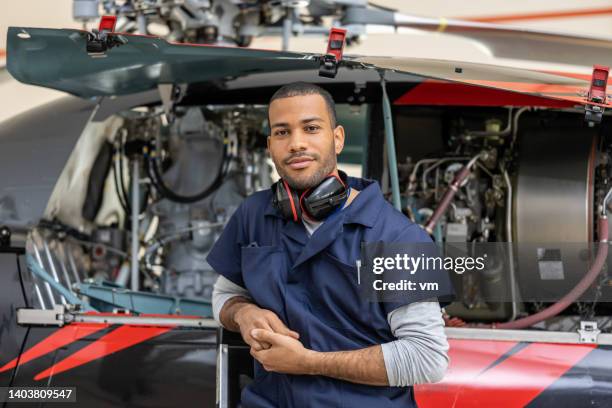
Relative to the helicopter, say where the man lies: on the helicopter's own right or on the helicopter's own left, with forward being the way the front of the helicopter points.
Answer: on the helicopter's own left

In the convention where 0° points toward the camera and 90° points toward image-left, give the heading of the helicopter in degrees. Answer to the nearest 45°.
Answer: approximately 90°
